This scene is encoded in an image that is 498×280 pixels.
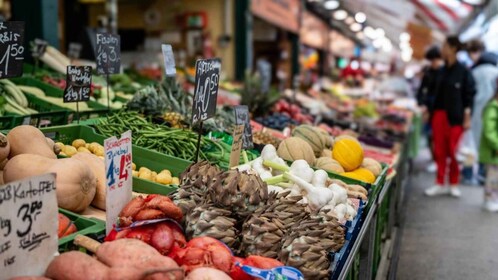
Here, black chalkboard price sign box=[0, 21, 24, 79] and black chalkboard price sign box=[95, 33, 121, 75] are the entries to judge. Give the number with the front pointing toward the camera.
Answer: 2

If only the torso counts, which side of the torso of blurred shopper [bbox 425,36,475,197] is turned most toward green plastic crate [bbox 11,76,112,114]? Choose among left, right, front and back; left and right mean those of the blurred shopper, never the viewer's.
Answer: front

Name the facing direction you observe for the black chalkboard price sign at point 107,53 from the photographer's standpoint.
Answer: facing the viewer

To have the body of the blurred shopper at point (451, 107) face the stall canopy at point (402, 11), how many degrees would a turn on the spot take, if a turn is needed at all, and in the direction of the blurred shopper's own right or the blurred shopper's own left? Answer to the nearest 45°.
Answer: approximately 135° to the blurred shopper's own right

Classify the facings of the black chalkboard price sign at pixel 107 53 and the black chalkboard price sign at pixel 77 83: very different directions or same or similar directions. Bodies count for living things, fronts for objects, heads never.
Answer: same or similar directions

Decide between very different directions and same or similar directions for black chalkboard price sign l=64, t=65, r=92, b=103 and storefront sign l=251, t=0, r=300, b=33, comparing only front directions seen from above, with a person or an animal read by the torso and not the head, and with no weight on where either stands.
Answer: same or similar directions

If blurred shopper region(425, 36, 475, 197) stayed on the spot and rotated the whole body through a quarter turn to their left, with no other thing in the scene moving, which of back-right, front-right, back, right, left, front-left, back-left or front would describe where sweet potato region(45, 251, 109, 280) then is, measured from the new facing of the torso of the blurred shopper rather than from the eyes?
front-right

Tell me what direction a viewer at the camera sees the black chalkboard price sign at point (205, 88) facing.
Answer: facing the viewer and to the right of the viewer

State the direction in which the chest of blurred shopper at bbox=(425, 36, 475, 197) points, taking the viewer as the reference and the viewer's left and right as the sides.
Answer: facing the viewer and to the left of the viewer

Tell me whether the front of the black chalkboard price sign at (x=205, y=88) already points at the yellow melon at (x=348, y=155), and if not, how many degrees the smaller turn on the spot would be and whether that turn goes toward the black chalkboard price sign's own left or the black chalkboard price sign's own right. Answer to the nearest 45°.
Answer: approximately 90° to the black chalkboard price sign's own left

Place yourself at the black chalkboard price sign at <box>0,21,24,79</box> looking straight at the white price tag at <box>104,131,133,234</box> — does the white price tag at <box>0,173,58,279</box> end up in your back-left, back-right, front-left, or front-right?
front-right

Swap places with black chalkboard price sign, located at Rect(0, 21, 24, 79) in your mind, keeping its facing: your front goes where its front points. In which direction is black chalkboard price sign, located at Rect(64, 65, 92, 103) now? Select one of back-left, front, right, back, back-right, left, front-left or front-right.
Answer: back-left

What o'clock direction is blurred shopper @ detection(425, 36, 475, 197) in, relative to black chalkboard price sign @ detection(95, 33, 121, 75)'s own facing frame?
The blurred shopper is roughly at 8 o'clock from the black chalkboard price sign.

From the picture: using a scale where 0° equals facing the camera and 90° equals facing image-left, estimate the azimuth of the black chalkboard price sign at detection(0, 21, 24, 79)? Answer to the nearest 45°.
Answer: approximately 0°

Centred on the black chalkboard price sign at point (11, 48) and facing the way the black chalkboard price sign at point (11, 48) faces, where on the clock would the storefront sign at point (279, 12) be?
The storefront sign is roughly at 7 o'clock from the black chalkboard price sign.

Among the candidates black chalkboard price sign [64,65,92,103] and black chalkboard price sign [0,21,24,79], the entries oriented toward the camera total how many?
2

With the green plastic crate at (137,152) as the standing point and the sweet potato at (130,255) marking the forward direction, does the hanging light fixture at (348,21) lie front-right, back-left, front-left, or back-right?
back-left

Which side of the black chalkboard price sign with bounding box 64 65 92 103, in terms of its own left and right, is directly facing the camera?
front

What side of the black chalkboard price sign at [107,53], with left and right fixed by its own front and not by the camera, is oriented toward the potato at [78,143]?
front
